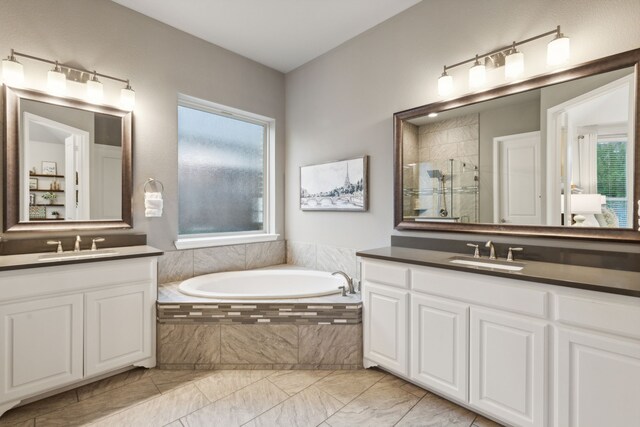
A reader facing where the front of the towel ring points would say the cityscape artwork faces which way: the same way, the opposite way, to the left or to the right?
to the right

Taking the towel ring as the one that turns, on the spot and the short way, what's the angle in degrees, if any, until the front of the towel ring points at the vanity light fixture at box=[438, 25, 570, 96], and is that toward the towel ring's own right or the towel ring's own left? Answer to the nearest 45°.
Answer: approximately 45° to the towel ring's own left

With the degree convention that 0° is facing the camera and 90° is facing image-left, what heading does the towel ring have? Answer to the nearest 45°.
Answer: approximately 0°

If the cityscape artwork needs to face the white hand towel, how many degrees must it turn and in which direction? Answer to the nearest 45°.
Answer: approximately 45° to its right

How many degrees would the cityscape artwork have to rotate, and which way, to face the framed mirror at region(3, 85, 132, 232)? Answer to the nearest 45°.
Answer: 0° — it already faces it

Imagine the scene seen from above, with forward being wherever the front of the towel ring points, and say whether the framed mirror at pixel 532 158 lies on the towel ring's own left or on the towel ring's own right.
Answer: on the towel ring's own left

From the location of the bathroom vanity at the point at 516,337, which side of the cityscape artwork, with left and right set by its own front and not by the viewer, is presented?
left

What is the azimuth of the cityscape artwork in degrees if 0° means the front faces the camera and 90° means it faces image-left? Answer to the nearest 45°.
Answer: approximately 45°

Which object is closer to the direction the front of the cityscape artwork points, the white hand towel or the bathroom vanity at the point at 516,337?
the white hand towel
